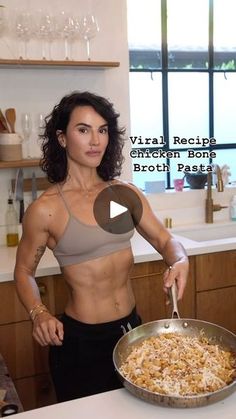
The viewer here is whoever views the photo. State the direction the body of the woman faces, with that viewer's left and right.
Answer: facing the viewer and to the right of the viewer

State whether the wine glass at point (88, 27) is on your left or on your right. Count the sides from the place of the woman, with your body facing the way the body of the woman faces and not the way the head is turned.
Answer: on your left

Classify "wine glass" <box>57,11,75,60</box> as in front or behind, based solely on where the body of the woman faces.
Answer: behind

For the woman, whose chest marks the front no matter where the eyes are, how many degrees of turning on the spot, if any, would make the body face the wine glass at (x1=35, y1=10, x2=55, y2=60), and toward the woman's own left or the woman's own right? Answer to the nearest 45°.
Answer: approximately 135° to the woman's own left

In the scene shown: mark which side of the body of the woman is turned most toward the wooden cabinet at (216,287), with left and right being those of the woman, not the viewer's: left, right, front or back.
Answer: left

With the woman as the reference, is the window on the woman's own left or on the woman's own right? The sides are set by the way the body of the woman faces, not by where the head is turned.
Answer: on the woman's own left
